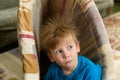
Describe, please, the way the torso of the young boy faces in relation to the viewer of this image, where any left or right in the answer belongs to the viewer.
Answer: facing the viewer
